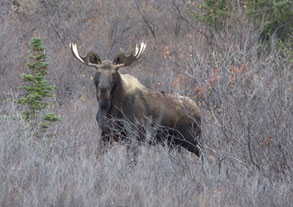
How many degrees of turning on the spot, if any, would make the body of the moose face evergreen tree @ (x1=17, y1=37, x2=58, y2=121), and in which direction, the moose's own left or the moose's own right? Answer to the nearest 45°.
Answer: approximately 45° to the moose's own right

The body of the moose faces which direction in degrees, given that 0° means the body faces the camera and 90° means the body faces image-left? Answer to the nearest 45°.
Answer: approximately 45°
